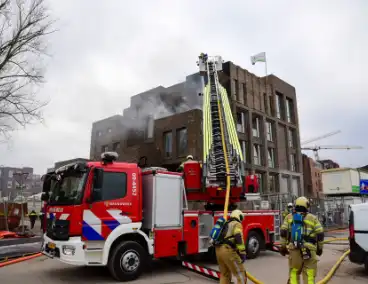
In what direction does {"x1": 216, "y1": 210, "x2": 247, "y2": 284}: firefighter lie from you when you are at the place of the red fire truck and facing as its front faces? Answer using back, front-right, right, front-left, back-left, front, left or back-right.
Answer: left

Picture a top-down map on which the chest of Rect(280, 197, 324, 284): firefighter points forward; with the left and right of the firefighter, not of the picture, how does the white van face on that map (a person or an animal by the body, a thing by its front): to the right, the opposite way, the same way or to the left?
to the right

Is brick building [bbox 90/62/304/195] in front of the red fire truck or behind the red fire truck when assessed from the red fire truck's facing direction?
behind

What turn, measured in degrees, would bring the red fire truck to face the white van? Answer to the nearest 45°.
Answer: approximately 135° to its left

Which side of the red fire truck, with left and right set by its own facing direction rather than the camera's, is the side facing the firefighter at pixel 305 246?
left
